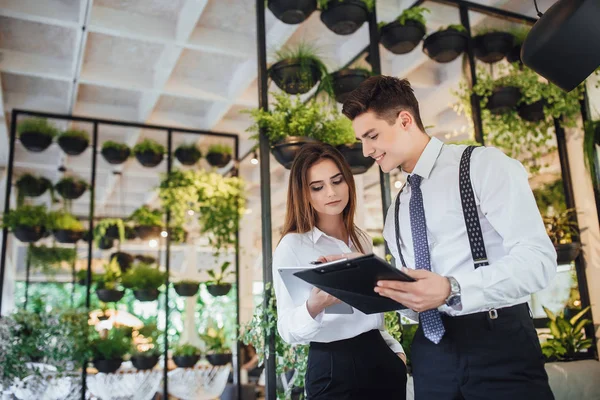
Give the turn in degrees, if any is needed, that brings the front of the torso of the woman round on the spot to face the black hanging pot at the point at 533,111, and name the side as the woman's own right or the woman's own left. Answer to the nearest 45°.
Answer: approximately 90° to the woman's own left

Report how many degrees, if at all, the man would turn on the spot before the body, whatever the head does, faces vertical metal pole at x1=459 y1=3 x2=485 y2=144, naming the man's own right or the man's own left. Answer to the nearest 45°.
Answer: approximately 135° to the man's own right

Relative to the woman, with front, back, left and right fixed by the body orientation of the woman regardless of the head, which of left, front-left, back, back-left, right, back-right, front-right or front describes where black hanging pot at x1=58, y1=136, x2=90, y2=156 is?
back

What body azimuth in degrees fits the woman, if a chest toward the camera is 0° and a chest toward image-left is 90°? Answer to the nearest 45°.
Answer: approximately 315°

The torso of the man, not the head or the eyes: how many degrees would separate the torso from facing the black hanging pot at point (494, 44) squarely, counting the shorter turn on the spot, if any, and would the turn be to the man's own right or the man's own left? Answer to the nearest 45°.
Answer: approximately 135° to the man's own right

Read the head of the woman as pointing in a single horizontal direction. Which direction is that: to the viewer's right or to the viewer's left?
to the viewer's right

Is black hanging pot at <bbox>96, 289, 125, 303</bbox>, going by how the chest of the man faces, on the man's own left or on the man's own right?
on the man's own right

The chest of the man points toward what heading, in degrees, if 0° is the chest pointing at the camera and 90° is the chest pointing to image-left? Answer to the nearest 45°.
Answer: approximately 45°

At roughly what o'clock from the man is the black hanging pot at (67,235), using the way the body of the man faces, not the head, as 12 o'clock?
The black hanging pot is roughly at 3 o'clock from the man.
